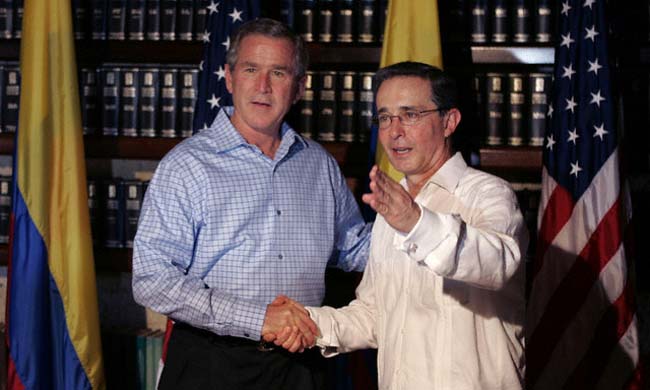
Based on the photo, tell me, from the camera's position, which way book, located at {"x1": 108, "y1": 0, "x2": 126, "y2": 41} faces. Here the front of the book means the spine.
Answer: facing the viewer

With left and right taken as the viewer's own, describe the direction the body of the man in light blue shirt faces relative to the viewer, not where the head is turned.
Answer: facing the viewer and to the right of the viewer

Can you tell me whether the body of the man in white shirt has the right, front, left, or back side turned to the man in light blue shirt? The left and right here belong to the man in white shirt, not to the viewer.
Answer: right

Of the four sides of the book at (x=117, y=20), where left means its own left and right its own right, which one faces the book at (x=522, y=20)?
left

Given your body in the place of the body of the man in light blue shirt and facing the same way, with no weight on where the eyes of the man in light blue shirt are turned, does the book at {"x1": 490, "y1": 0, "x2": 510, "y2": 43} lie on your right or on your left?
on your left

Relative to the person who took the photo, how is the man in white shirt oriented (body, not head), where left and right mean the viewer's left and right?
facing the viewer and to the left of the viewer

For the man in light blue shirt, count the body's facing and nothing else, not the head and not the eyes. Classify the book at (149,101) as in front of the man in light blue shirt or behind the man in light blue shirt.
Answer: behind

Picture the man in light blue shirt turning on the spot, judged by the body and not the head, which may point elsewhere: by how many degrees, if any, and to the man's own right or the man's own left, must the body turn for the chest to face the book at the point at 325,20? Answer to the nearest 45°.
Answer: approximately 135° to the man's own left

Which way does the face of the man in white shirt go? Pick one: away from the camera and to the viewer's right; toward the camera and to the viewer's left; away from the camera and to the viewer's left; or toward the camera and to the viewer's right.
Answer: toward the camera and to the viewer's left

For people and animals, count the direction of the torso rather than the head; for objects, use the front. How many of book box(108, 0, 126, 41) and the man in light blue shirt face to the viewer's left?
0

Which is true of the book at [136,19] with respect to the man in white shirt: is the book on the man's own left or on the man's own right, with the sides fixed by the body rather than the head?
on the man's own right

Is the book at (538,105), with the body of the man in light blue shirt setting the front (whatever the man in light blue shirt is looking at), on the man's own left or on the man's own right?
on the man's own left
